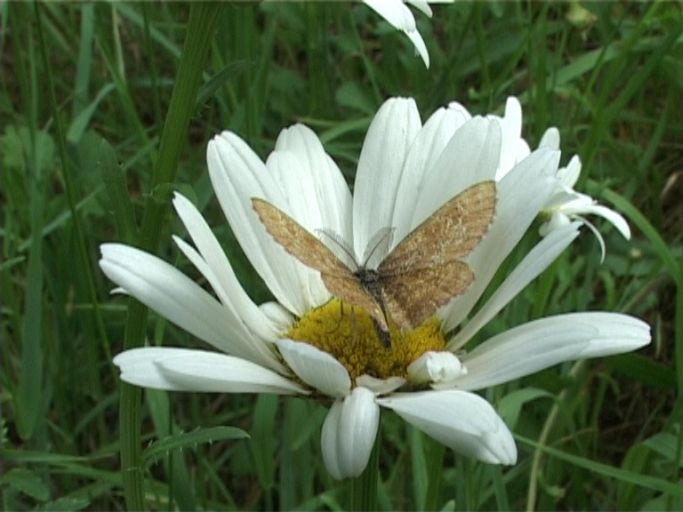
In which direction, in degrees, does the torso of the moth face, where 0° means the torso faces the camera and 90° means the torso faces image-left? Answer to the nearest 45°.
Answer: approximately 180°

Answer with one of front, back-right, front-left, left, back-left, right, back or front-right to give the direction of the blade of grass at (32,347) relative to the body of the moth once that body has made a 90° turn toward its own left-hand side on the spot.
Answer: front-right
